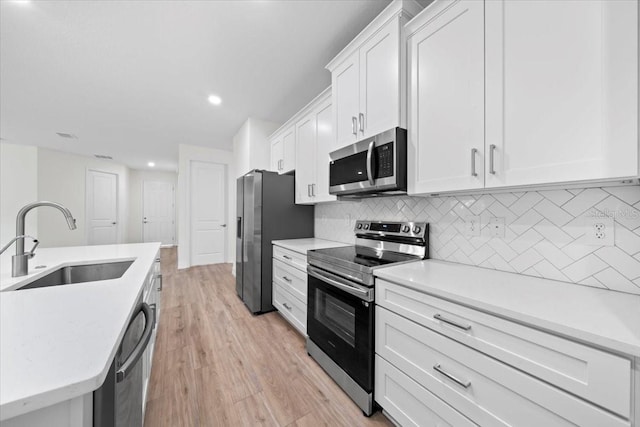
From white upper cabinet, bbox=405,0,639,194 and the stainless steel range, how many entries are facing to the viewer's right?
0

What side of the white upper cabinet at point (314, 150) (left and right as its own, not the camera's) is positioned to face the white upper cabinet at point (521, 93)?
left

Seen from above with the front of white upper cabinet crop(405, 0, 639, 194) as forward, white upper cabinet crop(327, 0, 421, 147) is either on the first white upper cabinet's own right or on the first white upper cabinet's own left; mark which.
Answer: on the first white upper cabinet's own right

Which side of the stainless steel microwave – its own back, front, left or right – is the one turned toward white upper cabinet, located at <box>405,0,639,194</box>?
left

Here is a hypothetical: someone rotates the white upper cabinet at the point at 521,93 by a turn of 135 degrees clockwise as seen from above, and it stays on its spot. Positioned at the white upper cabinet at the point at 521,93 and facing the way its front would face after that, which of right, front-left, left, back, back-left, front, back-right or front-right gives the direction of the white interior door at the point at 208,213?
left

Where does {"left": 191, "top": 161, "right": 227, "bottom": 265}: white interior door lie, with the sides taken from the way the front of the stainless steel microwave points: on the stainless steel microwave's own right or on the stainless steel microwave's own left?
on the stainless steel microwave's own right

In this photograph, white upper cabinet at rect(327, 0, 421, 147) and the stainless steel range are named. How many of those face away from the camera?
0

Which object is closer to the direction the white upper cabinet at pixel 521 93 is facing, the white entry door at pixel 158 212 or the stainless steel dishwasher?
the stainless steel dishwasher

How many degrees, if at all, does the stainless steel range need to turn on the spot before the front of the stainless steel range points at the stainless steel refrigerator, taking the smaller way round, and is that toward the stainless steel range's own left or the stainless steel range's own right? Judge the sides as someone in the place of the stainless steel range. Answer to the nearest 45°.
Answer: approximately 90° to the stainless steel range's own right

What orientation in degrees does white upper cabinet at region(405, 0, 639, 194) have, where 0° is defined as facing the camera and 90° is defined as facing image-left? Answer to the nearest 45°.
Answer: approximately 45°

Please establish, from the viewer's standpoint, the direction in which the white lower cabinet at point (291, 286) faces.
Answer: facing the viewer and to the left of the viewer

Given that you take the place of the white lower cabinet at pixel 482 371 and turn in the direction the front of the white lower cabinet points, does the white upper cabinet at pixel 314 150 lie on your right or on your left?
on your right
